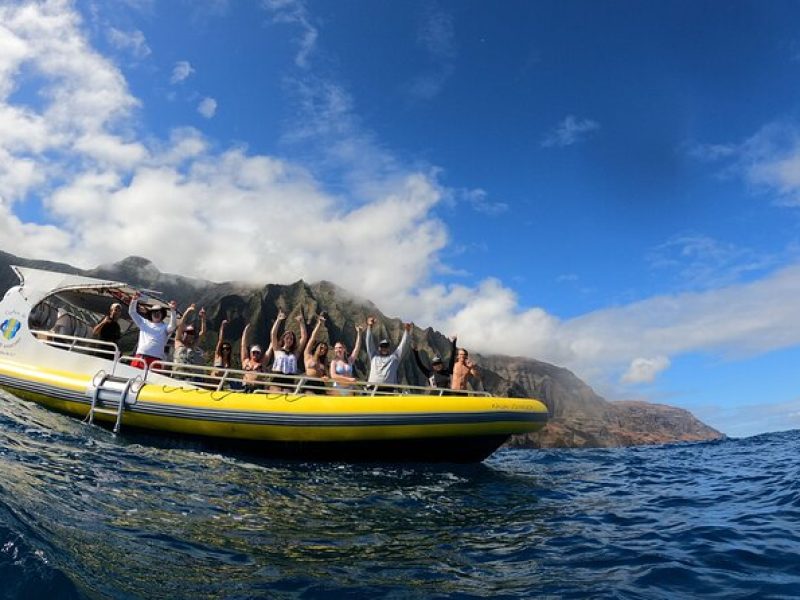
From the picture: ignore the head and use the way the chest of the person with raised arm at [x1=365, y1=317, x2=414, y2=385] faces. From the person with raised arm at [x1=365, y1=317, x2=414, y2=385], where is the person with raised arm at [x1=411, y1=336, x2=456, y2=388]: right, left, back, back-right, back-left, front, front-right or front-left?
back-left

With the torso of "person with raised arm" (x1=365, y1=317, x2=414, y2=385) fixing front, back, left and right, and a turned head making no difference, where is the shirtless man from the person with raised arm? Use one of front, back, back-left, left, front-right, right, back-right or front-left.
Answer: left

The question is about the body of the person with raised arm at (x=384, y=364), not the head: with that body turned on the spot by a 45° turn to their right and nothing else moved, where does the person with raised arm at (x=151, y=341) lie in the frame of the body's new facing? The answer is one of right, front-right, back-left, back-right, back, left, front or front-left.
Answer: front-right

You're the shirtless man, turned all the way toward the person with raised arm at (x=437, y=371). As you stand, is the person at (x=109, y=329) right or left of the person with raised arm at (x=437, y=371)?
left

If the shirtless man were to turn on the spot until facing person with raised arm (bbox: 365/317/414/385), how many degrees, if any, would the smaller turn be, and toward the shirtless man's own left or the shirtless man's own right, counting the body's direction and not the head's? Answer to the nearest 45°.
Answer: approximately 90° to the shirtless man's own right

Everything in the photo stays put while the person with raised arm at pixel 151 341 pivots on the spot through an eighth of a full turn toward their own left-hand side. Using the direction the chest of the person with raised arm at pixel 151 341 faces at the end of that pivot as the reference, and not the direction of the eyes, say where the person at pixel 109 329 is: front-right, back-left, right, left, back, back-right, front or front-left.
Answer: back

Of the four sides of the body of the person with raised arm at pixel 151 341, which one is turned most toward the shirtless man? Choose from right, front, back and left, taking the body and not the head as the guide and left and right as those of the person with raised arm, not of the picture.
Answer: left

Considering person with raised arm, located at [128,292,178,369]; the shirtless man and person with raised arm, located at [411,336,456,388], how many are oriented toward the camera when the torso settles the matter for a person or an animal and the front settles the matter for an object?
3
